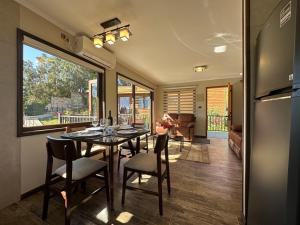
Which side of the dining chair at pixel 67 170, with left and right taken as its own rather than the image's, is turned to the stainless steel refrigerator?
right

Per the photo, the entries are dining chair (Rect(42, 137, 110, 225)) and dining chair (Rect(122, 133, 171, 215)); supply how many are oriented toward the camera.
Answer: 0

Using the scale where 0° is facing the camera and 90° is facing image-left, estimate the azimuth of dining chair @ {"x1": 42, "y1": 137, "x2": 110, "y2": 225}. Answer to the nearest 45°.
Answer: approximately 225°

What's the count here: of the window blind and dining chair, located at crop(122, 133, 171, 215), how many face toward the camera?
1

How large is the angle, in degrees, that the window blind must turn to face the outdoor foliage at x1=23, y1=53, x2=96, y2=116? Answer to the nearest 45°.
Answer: approximately 45° to its right

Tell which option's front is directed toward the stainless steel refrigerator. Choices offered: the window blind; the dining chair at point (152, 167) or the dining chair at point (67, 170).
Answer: the window blind

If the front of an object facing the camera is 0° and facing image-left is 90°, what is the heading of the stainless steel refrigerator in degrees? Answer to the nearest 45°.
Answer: approximately 45°

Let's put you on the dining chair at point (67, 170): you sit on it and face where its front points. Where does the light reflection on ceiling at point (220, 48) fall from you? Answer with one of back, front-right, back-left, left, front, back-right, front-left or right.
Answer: front-right

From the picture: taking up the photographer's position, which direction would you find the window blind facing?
facing the viewer

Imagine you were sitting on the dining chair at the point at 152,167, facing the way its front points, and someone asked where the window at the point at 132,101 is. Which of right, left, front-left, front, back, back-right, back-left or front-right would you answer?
front-right

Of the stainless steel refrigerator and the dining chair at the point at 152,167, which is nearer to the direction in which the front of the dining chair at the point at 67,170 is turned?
the dining chair

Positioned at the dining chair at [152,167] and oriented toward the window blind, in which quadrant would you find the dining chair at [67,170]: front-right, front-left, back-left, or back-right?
back-left

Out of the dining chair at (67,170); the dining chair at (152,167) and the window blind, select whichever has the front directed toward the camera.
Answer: the window blind

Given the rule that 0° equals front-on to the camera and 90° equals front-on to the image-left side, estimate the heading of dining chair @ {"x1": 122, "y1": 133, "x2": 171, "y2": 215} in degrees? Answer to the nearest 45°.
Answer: approximately 135°

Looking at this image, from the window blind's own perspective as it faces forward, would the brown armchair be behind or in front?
in front

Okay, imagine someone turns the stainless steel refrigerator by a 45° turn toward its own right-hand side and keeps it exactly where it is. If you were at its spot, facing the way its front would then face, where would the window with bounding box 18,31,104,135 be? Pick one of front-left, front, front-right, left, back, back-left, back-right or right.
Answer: front

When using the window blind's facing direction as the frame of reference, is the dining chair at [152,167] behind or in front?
in front

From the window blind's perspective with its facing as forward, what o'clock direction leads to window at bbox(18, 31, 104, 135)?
The window is roughly at 1 o'clock from the window blind.
